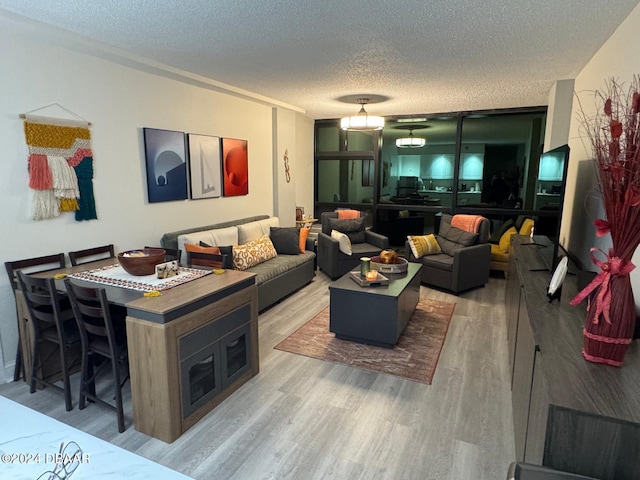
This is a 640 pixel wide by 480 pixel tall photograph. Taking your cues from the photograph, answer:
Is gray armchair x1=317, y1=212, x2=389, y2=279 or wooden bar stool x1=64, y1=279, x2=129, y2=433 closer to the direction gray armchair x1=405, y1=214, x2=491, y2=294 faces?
the wooden bar stool

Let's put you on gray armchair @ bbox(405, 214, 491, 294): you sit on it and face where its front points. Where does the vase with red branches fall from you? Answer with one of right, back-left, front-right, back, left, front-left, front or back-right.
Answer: front-left

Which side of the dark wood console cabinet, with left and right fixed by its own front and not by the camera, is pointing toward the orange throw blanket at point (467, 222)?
right

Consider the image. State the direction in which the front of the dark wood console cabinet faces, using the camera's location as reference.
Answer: facing to the left of the viewer

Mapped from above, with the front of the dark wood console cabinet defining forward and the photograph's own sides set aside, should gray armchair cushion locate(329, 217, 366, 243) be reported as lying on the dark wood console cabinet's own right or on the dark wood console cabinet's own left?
on the dark wood console cabinet's own right

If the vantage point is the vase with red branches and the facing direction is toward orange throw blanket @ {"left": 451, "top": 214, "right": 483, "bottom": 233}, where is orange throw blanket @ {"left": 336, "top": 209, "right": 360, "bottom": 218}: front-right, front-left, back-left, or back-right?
front-left

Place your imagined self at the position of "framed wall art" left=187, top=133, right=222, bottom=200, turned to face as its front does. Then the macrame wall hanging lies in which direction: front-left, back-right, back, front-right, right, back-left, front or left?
right

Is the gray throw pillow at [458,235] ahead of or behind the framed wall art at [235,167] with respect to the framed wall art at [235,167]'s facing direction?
ahead

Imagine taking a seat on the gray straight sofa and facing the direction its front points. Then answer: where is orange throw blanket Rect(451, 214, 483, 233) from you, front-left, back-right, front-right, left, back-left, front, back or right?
front-left

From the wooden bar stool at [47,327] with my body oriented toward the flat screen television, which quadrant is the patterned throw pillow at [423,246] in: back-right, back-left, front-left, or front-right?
front-left

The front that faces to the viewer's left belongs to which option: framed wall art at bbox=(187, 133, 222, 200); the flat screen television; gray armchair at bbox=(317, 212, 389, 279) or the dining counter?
the flat screen television

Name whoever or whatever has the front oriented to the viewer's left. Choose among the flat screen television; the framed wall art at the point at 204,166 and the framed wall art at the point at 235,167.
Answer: the flat screen television

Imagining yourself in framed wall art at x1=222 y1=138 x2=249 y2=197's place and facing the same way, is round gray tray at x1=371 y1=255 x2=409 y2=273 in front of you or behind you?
in front

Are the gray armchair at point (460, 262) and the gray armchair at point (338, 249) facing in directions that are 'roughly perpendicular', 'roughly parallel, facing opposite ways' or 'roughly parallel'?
roughly perpendicular

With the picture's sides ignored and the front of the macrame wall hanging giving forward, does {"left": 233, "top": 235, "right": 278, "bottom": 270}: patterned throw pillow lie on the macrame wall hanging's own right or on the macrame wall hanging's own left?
on the macrame wall hanging's own left

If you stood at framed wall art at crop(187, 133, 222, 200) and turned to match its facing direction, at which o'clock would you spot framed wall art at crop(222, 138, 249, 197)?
framed wall art at crop(222, 138, 249, 197) is roughly at 9 o'clock from framed wall art at crop(187, 133, 222, 200).

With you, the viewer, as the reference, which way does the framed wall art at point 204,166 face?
facing the viewer and to the right of the viewer

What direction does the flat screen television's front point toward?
to the viewer's left

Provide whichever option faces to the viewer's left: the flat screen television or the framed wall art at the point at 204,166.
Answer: the flat screen television
